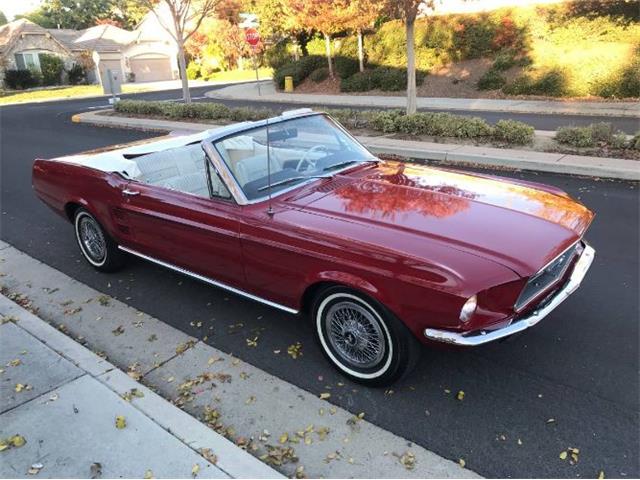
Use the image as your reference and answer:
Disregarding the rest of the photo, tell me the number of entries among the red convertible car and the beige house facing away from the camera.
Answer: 0

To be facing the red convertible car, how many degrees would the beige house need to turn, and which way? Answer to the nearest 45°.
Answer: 0° — it already faces it

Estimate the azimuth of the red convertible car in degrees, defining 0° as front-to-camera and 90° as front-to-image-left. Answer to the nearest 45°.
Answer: approximately 315°

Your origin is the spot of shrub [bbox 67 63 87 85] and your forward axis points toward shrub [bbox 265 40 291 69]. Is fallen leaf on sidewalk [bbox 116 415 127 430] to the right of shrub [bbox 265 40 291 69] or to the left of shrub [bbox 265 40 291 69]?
right

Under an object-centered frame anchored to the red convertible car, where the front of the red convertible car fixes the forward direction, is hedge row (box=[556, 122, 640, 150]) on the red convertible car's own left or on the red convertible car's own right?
on the red convertible car's own left

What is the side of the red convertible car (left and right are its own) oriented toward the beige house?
back

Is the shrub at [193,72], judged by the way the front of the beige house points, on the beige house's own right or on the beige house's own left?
on the beige house's own left

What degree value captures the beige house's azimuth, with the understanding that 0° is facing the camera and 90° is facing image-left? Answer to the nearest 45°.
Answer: approximately 0°

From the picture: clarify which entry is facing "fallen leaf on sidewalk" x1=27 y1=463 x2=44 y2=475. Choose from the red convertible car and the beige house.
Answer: the beige house

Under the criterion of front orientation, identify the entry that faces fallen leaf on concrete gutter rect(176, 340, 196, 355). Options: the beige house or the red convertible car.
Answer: the beige house

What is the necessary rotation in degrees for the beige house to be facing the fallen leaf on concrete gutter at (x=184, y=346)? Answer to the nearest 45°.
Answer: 0° — it already faces it

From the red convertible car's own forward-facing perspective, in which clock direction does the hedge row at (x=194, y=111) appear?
The hedge row is roughly at 7 o'clock from the red convertible car.

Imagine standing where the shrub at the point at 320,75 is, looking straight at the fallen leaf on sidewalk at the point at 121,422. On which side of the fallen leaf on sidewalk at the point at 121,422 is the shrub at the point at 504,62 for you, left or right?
left

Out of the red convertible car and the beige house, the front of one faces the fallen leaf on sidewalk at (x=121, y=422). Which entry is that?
the beige house

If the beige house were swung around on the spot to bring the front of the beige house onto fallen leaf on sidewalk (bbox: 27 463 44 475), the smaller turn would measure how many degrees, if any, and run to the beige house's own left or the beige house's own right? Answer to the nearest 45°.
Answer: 0° — it already faces it
